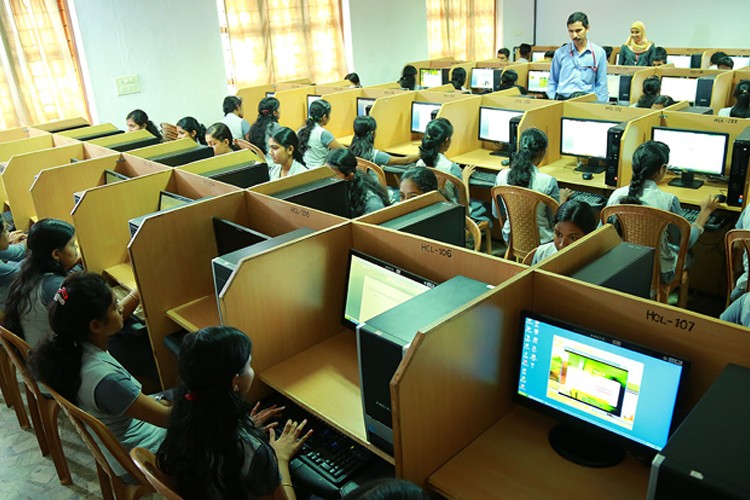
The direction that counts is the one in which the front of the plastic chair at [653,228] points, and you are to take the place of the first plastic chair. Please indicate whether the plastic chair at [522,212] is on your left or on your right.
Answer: on your left

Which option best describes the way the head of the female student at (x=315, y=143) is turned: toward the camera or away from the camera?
away from the camera

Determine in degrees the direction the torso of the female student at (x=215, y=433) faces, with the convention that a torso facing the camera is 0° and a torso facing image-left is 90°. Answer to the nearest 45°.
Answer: approximately 225°

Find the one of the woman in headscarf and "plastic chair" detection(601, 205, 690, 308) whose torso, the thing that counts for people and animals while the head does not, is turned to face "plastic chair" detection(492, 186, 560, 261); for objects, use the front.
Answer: the woman in headscarf

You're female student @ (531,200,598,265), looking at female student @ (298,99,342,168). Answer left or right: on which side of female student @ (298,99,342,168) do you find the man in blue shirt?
right

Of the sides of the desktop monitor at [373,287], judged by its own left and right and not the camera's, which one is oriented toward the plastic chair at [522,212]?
back

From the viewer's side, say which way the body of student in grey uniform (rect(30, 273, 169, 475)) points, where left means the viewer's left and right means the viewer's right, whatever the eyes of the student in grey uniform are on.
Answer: facing away from the viewer and to the right of the viewer

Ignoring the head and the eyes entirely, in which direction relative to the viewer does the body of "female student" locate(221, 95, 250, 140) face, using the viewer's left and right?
facing away from the viewer and to the right of the viewer

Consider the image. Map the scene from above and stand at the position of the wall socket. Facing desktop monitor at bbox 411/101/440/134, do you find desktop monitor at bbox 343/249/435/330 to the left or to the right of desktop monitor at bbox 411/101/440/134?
right

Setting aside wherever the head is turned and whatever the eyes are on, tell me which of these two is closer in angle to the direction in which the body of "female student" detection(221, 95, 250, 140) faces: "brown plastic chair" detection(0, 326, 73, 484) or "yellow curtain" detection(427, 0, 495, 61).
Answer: the yellow curtain

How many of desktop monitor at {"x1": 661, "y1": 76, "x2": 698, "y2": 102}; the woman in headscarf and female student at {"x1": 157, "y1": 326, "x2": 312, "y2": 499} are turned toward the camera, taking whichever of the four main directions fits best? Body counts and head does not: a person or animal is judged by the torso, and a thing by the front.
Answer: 2

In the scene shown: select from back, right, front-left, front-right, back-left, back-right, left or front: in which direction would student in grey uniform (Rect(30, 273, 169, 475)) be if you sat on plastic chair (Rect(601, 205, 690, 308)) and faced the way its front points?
back
